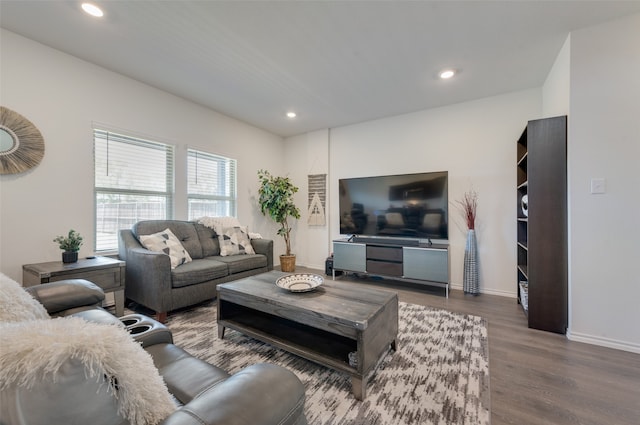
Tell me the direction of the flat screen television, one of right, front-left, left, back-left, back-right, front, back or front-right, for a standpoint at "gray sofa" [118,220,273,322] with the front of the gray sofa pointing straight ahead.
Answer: front-left

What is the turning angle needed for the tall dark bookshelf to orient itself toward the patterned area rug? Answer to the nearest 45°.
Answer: approximately 45° to its left

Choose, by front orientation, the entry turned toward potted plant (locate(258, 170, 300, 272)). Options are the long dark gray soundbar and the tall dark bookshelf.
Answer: the tall dark bookshelf

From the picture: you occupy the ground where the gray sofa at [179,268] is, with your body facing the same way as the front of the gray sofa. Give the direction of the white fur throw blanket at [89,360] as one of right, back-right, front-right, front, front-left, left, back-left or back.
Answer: front-right

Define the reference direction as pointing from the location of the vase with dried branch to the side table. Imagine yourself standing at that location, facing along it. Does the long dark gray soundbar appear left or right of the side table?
right

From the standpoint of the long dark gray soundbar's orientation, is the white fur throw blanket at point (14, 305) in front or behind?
in front

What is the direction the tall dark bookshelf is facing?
to the viewer's left

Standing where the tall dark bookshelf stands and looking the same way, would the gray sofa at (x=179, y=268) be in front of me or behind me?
in front
